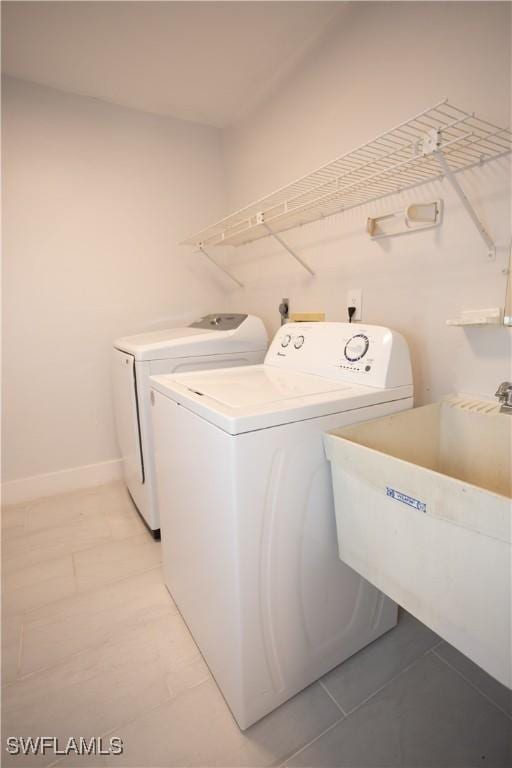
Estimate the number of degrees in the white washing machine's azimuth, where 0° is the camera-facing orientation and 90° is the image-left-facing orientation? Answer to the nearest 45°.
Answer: approximately 45°

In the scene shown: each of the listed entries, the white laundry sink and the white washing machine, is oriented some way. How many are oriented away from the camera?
0

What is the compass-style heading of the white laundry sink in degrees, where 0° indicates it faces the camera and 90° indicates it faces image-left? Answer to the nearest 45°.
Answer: approximately 45°
